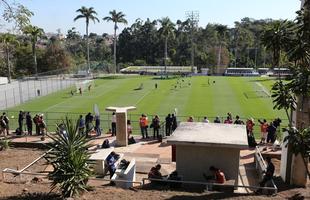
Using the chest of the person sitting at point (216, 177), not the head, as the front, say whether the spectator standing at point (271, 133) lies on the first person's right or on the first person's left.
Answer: on the first person's right

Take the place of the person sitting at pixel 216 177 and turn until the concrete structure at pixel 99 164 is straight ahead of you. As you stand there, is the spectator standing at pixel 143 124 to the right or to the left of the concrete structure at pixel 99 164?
right
